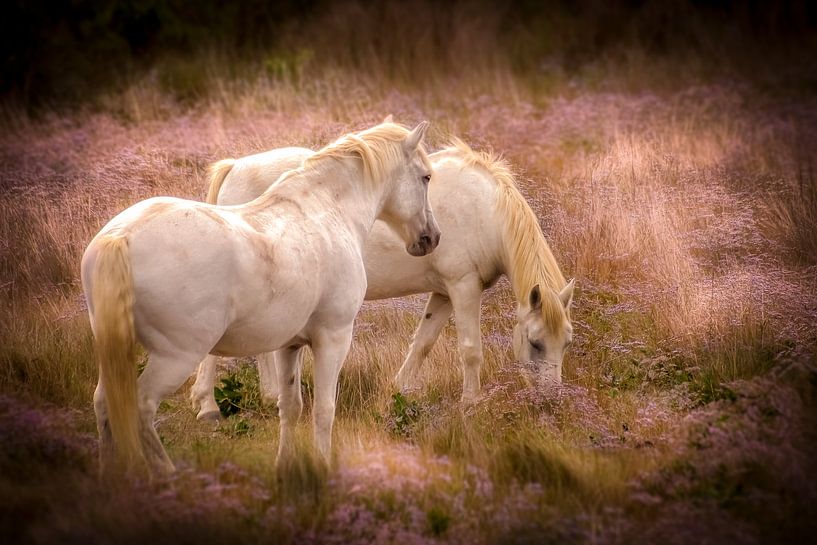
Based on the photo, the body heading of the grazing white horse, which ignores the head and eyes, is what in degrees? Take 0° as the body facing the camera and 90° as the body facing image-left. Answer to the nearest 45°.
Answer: approximately 270°

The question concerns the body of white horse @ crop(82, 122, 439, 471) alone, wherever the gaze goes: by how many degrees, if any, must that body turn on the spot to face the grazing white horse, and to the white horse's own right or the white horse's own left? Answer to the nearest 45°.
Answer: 0° — it already faces it

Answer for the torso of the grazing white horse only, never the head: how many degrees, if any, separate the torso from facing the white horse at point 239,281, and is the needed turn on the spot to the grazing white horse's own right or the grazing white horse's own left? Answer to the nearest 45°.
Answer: approximately 135° to the grazing white horse's own right

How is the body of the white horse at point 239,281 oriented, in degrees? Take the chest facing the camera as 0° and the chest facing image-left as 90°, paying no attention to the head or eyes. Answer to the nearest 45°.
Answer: approximately 225°
